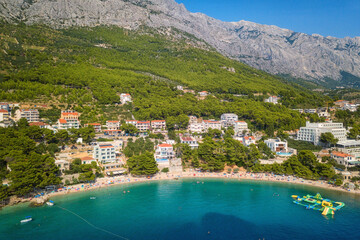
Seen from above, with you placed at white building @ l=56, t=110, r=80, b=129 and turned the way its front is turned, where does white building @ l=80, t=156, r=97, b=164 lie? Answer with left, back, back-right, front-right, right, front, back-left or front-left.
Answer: front

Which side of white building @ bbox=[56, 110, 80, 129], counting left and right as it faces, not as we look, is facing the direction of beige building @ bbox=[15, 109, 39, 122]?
right

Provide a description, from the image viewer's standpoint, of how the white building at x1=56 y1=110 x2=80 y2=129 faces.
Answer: facing the viewer

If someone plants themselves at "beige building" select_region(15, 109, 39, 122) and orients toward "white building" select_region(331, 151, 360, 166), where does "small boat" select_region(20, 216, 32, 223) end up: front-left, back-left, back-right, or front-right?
front-right

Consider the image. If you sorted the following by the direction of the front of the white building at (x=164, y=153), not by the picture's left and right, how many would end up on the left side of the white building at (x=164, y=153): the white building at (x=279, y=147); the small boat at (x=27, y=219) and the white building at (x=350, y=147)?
2

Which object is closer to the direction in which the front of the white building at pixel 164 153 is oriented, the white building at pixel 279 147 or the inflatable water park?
the inflatable water park

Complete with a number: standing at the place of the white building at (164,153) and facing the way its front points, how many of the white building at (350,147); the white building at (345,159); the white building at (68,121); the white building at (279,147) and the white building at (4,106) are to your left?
3

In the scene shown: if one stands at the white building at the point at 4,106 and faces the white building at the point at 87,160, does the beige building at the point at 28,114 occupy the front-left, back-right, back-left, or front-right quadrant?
front-left

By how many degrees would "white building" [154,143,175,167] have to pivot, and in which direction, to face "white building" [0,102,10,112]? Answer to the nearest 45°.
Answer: approximately 90° to its right

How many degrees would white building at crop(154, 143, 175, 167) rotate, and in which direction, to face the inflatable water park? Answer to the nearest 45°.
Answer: approximately 45° to its left

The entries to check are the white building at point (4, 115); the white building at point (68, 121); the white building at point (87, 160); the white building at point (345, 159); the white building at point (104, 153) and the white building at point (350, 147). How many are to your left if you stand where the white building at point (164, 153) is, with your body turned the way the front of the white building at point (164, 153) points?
2

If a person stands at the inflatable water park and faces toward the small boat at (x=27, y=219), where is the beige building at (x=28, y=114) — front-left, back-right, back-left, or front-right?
front-right

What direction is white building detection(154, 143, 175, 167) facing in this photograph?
toward the camera

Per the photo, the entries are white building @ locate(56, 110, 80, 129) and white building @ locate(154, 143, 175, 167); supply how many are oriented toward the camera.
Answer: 2

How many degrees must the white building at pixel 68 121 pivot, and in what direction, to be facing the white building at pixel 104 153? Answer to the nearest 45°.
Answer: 0° — it already faces it
